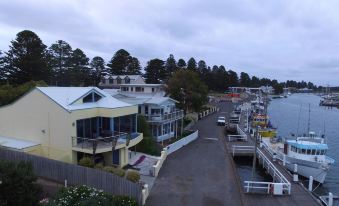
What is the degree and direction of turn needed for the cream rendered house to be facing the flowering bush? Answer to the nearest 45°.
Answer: approximately 45° to its right

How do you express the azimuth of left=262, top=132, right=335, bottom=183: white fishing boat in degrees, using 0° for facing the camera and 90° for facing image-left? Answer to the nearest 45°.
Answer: approximately 315°

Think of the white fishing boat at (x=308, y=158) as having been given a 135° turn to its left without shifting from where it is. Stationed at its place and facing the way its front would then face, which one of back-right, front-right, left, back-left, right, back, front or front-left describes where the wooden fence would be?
back-left

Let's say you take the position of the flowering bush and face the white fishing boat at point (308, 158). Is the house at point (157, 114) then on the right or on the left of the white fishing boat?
left

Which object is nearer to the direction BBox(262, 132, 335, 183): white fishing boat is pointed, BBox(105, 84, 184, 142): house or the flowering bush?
the flowering bush

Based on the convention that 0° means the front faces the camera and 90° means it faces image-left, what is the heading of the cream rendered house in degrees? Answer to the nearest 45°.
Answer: approximately 315°

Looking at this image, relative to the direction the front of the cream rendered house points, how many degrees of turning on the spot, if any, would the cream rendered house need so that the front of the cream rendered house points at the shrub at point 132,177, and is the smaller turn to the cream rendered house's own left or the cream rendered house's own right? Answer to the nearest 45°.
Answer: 0° — it already faces it

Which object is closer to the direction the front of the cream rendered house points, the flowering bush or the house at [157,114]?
the flowering bush

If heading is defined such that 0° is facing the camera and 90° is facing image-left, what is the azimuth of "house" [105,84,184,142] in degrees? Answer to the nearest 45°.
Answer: approximately 315°

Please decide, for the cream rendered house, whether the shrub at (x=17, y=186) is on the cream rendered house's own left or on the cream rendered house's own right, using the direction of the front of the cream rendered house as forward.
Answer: on the cream rendered house's own right

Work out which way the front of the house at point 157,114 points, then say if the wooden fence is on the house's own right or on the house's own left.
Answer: on the house's own right
